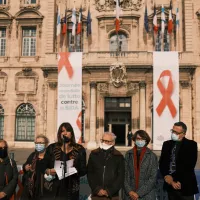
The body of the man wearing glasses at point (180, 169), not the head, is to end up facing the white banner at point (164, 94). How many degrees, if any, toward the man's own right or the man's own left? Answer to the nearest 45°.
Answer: approximately 135° to the man's own right

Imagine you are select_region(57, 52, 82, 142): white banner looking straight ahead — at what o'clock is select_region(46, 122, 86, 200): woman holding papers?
The woman holding papers is roughly at 12 o'clock from the white banner.

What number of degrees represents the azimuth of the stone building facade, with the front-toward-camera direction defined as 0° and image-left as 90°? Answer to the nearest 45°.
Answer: approximately 0°

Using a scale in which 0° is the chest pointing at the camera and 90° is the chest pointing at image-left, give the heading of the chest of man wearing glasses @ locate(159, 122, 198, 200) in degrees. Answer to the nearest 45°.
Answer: approximately 45°

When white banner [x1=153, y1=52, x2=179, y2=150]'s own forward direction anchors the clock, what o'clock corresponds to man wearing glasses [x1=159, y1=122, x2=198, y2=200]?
The man wearing glasses is roughly at 12 o'clock from the white banner.

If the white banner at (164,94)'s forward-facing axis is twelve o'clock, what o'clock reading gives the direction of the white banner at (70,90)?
the white banner at (70,90) is roughly at 3 o'clock from the white banner at (164,94).
